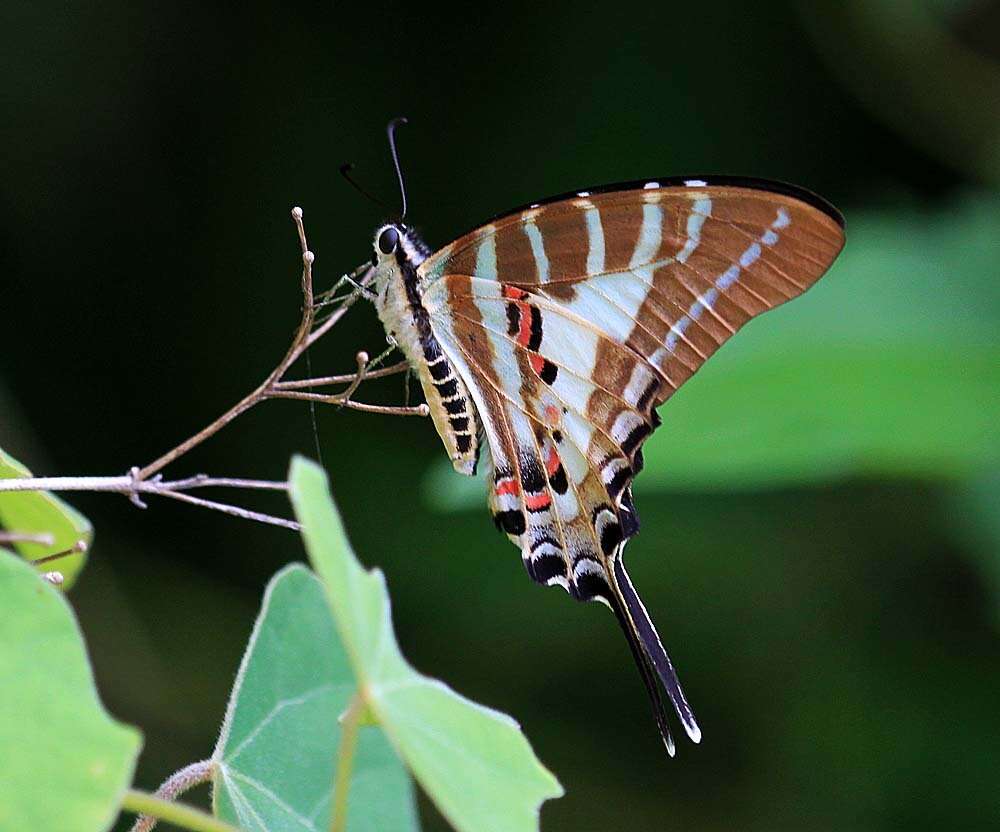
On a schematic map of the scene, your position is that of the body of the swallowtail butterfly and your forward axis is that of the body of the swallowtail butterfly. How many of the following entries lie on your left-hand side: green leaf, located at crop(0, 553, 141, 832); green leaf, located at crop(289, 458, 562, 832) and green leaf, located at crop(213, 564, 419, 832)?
3

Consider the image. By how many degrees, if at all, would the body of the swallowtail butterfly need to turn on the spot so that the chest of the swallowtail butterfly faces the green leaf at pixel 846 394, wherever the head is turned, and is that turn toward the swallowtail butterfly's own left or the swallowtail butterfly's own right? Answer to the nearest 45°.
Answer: approximately 135° to the swallowtail butterfly's own right

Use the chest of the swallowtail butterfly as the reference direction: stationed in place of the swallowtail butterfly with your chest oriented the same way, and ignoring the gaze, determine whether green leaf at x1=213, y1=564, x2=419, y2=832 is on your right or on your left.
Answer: on your left

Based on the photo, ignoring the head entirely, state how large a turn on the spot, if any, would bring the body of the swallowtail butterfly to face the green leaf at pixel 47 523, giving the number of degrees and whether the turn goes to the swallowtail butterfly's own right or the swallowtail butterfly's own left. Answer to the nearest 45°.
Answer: approximately 45° to the swallowtail butterfly's own left

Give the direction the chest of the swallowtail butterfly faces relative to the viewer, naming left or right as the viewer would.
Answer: facing to the left of the viewer
